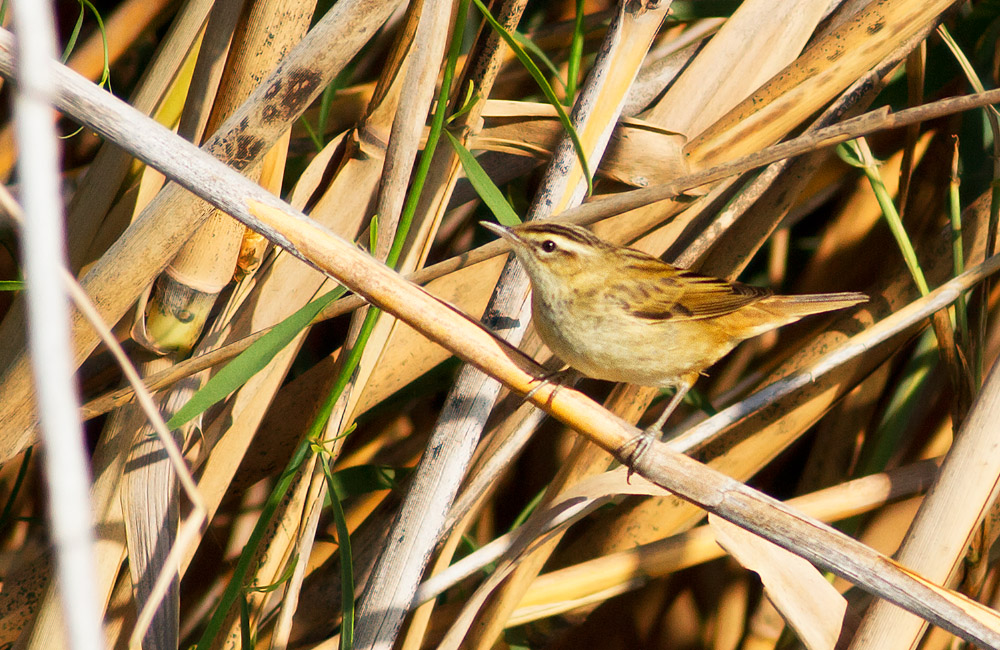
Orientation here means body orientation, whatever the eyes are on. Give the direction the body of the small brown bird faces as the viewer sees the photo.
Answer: to the viewer's left

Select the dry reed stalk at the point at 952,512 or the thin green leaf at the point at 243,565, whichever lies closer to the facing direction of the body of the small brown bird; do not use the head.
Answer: the thin green leaf

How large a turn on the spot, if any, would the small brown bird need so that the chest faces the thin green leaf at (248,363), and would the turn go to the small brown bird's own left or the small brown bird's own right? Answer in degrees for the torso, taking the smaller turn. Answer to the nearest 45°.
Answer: approximately 45° to the small brown bird's own left

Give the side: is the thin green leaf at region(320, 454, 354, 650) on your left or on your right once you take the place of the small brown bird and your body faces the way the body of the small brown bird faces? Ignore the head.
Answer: on your left
